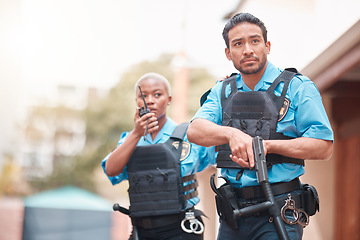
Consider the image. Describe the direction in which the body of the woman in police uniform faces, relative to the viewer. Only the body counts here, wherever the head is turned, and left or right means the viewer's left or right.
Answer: facing the viewer and to the left of the viewer

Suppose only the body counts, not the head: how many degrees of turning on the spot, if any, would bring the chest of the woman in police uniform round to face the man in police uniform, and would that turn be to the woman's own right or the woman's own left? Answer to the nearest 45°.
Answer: approximately 90° to the woman's own left

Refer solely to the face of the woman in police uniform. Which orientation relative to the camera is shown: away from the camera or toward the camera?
toward the camera
